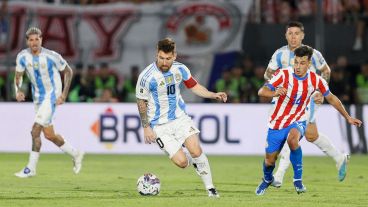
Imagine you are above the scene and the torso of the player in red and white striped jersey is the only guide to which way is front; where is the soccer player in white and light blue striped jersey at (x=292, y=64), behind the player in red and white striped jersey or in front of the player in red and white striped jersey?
behind

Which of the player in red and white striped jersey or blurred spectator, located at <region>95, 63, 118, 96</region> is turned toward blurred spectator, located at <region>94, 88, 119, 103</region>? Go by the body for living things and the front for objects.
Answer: blurred spectator, located at <region>95, 63, 118, 96</region>

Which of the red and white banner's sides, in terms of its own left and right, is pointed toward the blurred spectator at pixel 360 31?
left

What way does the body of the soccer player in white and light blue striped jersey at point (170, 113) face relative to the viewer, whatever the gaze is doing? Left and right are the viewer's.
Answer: facing the viewer

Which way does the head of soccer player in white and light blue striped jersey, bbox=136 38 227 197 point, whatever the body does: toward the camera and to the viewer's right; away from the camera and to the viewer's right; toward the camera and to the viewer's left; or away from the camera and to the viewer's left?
toward the camera and to the viewer's left
